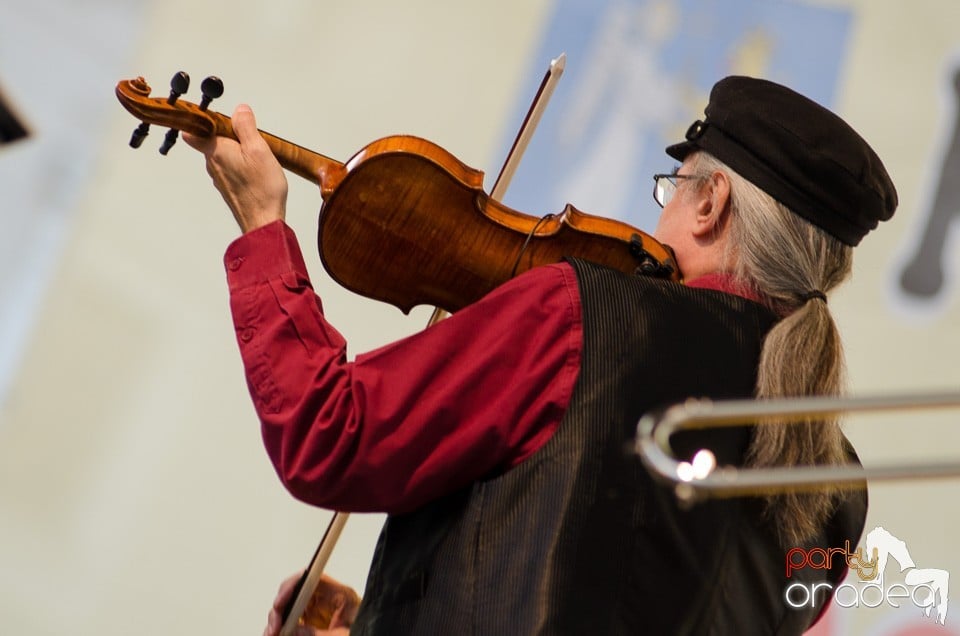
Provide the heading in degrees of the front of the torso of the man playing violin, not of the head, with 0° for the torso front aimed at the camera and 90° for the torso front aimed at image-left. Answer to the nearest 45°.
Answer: approximately 135°

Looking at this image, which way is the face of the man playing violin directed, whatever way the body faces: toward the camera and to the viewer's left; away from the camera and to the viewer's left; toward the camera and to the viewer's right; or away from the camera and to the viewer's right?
away from the camera and to the viewer's left
